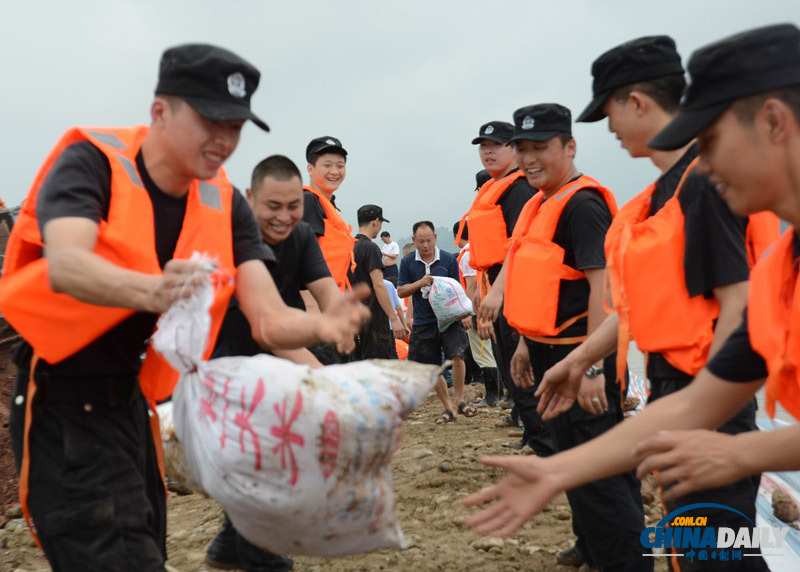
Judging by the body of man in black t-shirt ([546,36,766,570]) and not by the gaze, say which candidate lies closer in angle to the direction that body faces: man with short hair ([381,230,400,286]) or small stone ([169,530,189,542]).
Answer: the small stone

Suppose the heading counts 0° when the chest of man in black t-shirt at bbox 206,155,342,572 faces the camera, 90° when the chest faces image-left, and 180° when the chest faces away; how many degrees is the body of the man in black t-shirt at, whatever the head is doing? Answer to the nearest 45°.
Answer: approximately 315°

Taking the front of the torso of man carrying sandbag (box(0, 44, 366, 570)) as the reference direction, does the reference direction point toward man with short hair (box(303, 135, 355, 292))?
no

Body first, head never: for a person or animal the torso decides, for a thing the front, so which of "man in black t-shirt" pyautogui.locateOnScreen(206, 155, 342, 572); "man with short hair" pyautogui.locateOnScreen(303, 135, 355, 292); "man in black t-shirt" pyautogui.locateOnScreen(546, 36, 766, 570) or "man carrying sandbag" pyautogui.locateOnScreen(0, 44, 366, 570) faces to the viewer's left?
"man in black t-shirt" pyautogui.locateOnScreen(546, 36, 766, 570)

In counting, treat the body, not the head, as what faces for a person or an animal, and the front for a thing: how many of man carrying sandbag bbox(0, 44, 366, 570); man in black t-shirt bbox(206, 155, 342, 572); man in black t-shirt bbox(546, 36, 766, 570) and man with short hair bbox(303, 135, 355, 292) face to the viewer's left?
1

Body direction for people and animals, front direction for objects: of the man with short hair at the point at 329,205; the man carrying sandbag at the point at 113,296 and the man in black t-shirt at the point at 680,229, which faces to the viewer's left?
the man in black t-shirt

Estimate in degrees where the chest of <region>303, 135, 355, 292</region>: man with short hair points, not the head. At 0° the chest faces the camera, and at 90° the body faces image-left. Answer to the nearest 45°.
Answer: approximately 315°

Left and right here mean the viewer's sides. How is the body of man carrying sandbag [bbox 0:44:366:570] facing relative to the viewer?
facing the viewer and to the right of the viewer

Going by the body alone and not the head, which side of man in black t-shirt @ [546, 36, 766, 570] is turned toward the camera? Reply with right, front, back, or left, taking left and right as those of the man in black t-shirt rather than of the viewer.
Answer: left

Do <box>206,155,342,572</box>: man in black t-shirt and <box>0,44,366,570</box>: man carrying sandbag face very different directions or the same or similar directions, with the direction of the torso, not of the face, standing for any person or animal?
same or similar directions

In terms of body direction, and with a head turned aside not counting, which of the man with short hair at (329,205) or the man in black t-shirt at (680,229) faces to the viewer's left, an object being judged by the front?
the man in black t-shirt

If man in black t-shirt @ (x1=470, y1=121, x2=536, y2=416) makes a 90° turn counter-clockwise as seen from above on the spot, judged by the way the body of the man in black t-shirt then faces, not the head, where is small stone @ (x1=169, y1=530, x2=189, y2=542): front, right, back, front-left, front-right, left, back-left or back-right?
right

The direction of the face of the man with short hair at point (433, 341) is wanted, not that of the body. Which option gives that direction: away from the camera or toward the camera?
toward the camera

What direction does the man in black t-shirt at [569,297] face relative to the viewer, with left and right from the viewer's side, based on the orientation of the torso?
facing the viewer and to the left of the viewer

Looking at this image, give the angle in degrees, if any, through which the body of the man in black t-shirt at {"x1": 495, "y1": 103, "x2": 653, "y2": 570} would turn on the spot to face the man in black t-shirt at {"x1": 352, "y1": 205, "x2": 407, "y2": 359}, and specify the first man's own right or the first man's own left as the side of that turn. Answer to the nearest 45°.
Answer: approximately 90° to the first man's own right

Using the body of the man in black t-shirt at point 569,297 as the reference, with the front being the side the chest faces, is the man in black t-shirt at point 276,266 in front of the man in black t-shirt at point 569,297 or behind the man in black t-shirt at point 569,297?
in front

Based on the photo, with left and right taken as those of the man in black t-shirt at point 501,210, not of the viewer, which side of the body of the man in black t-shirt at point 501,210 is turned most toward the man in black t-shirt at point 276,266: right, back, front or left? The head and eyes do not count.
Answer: front

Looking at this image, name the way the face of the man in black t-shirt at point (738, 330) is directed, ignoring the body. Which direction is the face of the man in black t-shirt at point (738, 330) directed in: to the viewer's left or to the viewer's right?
to the viewer's left
